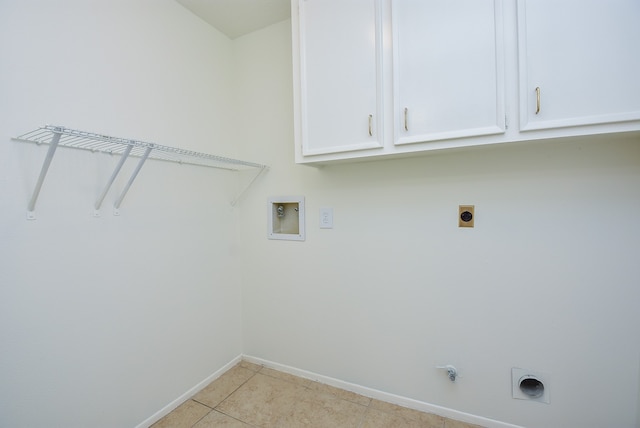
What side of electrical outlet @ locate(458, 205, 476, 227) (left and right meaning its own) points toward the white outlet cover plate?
right

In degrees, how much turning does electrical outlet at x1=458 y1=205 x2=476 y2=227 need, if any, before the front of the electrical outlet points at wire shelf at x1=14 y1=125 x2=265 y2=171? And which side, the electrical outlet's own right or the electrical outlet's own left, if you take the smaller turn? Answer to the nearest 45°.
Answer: approximately 45° to the electrical outlet's own right

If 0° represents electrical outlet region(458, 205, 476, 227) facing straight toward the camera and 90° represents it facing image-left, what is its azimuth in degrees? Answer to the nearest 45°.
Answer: approximately 0°

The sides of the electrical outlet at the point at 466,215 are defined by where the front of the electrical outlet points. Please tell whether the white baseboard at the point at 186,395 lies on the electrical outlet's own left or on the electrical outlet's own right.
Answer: on the electrical outlet's own right
